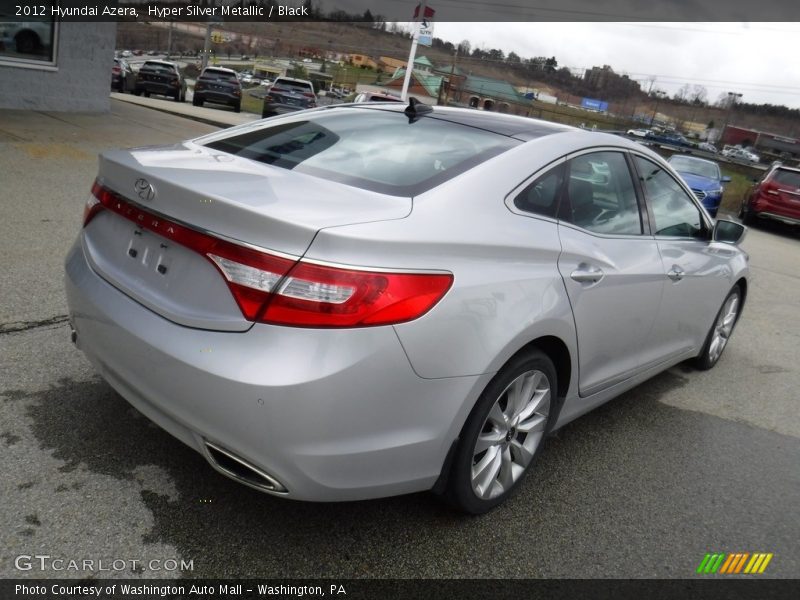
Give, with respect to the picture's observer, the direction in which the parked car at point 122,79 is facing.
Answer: facing away from the viewer and to the right of the viewer

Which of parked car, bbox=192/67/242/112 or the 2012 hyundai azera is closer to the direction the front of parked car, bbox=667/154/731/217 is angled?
the 2012 hyundai azera

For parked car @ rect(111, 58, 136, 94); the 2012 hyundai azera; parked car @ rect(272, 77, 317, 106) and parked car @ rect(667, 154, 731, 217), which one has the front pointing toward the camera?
parked car @ rect(667, 154, 731, 217)

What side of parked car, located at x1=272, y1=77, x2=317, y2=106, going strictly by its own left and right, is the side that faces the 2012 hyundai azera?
back

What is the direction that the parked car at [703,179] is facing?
toward the camera

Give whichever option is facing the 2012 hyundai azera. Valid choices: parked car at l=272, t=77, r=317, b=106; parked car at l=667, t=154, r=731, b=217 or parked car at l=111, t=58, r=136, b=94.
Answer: parked car at l=667, t=154, r=731, b=217

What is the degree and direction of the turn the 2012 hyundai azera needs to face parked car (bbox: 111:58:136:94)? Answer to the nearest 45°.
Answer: approximately 90° to its left

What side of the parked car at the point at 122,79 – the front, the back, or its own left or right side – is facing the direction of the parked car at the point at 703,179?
right

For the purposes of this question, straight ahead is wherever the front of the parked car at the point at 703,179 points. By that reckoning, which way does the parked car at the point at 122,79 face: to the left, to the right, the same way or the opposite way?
the opposite way

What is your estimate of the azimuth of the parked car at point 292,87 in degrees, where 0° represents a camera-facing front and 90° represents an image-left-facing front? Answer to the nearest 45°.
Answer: approximately 180°

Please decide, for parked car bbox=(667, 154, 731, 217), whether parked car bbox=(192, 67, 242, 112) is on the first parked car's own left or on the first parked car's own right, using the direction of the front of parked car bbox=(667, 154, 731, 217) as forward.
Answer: on the first parked car's own right

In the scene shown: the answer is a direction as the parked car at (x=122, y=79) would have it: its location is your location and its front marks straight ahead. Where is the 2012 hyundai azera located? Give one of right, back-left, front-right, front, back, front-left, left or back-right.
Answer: back-right

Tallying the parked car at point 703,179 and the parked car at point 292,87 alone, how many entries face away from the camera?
1

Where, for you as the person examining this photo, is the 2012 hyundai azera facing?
facing away from the viewer and to the right of the viewer
